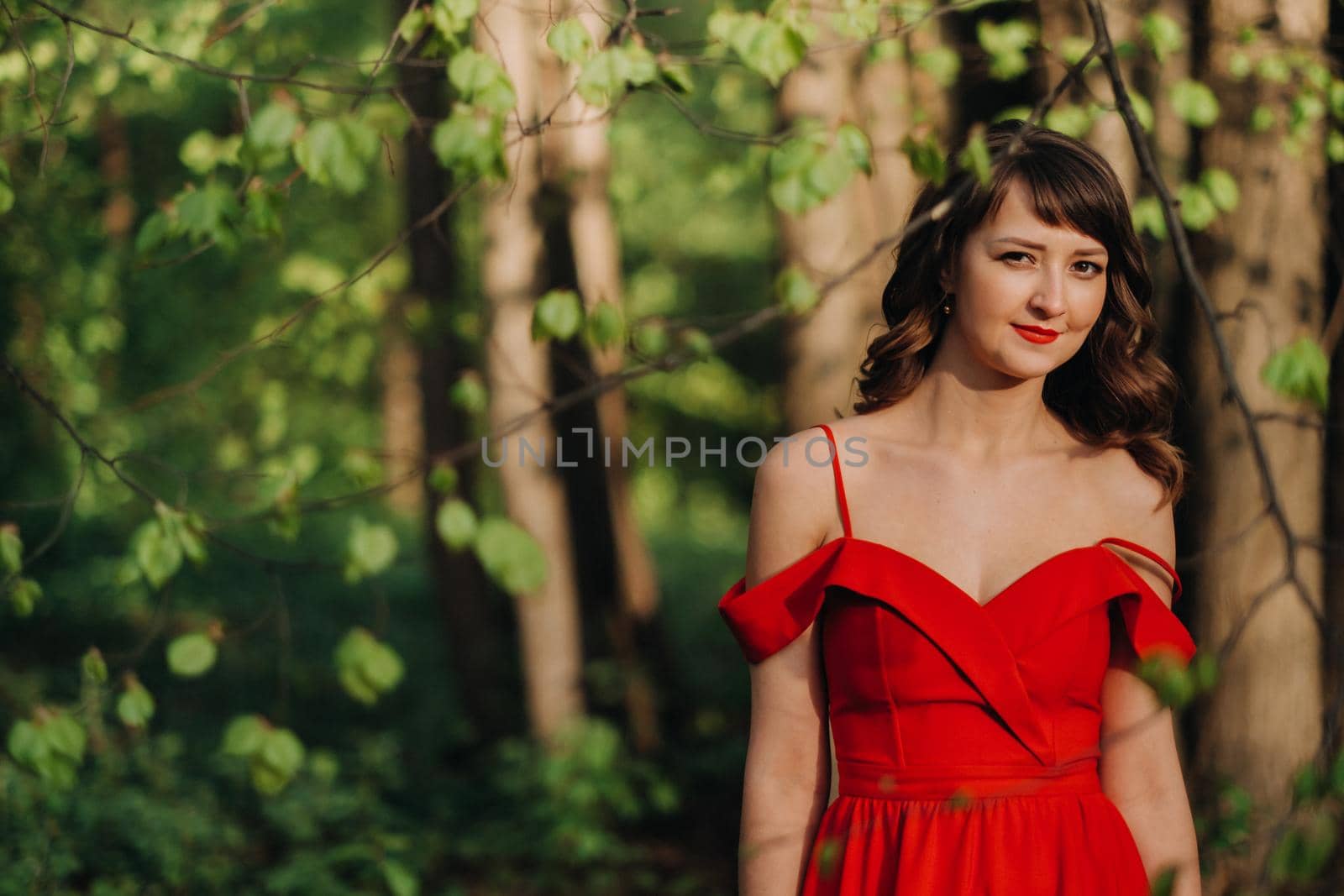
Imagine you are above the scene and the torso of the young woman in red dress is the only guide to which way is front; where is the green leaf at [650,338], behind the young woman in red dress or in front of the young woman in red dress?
behind

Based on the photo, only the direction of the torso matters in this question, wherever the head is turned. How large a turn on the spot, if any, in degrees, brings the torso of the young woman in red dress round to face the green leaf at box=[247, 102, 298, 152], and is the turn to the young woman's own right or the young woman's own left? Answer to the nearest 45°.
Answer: approximately 90° to the young woman's own right

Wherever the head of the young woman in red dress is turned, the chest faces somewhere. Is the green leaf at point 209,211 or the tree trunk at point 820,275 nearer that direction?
the green leaf

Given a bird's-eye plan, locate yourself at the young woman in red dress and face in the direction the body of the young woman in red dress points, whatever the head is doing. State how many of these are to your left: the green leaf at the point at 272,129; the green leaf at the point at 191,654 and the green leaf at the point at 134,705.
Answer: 0

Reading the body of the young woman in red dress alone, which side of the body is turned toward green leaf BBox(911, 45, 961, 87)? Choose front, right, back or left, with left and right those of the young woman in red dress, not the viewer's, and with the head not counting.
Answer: back

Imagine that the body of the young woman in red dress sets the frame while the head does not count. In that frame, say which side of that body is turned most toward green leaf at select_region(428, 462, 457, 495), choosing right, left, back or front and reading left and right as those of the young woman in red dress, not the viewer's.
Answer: right

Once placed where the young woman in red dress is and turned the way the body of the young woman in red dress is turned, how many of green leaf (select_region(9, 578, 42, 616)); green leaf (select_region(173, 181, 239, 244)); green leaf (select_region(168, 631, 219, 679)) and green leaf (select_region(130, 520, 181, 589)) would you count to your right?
4

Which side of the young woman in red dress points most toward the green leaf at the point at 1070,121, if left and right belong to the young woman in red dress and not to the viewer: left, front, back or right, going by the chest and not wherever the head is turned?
back

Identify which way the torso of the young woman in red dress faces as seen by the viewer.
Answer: toward the camera

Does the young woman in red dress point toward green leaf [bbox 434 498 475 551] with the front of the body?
no

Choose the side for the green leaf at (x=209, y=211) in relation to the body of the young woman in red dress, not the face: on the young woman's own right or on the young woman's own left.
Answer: on the young woman's own right

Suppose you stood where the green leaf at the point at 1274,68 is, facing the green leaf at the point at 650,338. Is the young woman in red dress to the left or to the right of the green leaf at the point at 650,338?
left

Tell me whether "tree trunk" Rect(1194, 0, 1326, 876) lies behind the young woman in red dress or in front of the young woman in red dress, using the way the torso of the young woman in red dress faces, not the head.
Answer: behind

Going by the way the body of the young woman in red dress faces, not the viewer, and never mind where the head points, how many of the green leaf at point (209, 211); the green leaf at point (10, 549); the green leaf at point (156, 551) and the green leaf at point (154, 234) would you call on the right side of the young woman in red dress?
4
